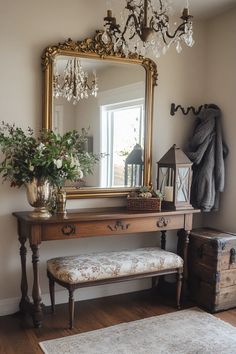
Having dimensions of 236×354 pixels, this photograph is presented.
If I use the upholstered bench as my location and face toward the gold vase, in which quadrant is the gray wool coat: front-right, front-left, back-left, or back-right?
back-right

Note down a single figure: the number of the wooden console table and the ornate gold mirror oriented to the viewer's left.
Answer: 0

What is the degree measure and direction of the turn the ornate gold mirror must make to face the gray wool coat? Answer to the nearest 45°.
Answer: approximately 45° to its left

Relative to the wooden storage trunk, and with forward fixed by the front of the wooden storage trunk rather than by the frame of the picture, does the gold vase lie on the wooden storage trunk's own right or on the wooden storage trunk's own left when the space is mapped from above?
on the wooden storage trunk's own right

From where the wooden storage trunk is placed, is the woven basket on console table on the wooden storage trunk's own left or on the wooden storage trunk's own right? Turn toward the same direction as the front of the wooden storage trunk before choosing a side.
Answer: on the wooden storage trunk's own right

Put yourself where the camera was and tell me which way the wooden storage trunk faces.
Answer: facing the viewer and to the right of the viewer

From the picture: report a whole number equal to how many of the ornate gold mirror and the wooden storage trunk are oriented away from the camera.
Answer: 0

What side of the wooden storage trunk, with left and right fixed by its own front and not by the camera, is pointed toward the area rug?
right

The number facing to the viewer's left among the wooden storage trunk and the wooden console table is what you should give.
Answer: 0
